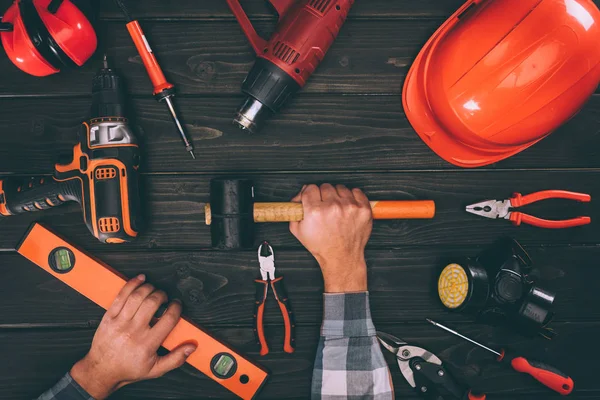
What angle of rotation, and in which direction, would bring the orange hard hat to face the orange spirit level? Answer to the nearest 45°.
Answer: approximately 45° to its right

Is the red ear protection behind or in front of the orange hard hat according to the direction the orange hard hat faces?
in front

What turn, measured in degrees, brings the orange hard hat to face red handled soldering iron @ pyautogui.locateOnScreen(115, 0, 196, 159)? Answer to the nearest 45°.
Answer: approximately 45° to its right

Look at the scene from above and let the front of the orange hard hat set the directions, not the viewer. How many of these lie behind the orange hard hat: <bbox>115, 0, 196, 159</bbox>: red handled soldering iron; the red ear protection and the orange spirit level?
0

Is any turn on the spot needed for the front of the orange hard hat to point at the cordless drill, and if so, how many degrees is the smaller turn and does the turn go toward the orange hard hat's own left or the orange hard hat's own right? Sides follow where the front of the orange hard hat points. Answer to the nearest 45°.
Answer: approximately 45° to the orange hard hat's own right

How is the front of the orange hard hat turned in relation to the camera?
facing the viewer and to the left of the viewer
